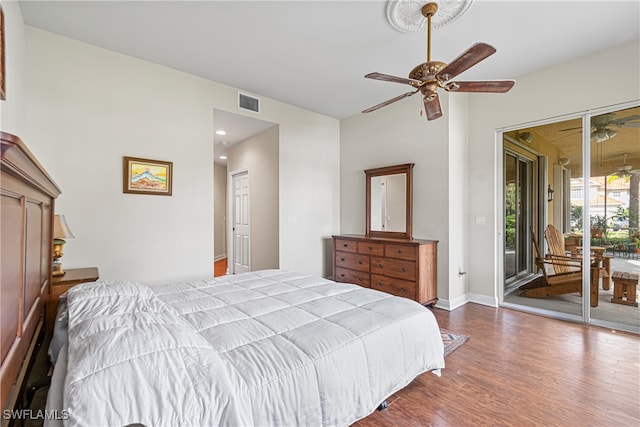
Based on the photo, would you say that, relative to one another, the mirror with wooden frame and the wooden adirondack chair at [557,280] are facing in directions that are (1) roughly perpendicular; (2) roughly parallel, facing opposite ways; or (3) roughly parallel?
roughly perpendicular

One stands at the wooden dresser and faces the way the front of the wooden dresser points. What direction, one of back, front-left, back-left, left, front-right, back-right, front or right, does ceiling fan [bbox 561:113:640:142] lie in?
back-left

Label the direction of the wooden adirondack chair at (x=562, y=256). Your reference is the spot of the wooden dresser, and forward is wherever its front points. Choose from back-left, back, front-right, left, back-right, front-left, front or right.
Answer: back-left

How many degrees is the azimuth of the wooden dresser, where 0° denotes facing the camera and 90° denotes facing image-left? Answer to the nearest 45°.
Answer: approximately 45°
